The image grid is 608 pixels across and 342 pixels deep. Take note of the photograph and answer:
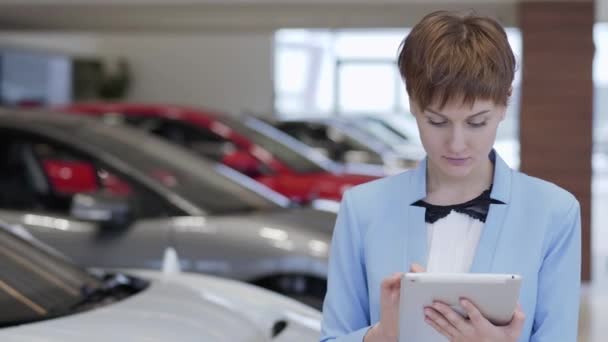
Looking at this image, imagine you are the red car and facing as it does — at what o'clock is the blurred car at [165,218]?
The blurred car is roughly at 2 o'clock from the red car.

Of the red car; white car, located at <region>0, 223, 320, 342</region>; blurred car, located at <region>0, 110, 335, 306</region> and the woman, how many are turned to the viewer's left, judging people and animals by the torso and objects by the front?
0

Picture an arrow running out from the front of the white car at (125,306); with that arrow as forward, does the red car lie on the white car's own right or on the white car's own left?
on the white car's own left

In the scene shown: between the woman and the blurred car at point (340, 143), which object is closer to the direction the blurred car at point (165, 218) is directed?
the woman

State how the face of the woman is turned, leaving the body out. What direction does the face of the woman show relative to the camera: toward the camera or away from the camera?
toward the camera

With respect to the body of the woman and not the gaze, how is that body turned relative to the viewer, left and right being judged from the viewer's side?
facing the viewer

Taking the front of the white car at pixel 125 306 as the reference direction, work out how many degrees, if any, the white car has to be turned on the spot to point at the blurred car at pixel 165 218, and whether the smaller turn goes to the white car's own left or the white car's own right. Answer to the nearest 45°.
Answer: approximately 135° to the white car's own left

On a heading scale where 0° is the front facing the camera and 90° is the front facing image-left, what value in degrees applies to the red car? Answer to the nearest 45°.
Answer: approximately 315°

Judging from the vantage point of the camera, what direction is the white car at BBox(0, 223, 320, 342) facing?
facing the viewer and to the right of the viewer

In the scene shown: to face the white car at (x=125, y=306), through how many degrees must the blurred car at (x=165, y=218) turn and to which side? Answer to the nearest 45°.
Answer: approximately 45° to its right

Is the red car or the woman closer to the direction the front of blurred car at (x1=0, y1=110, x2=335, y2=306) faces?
the woman

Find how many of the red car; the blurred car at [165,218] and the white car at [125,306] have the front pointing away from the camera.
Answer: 0

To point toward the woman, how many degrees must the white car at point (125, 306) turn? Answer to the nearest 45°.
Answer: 0° — it already faces them

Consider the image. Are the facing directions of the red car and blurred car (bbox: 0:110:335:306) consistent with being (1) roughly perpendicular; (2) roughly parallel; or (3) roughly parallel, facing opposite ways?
roughly parallel
